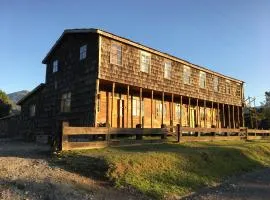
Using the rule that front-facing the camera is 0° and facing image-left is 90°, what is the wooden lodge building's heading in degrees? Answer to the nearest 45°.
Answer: approximately 315°
